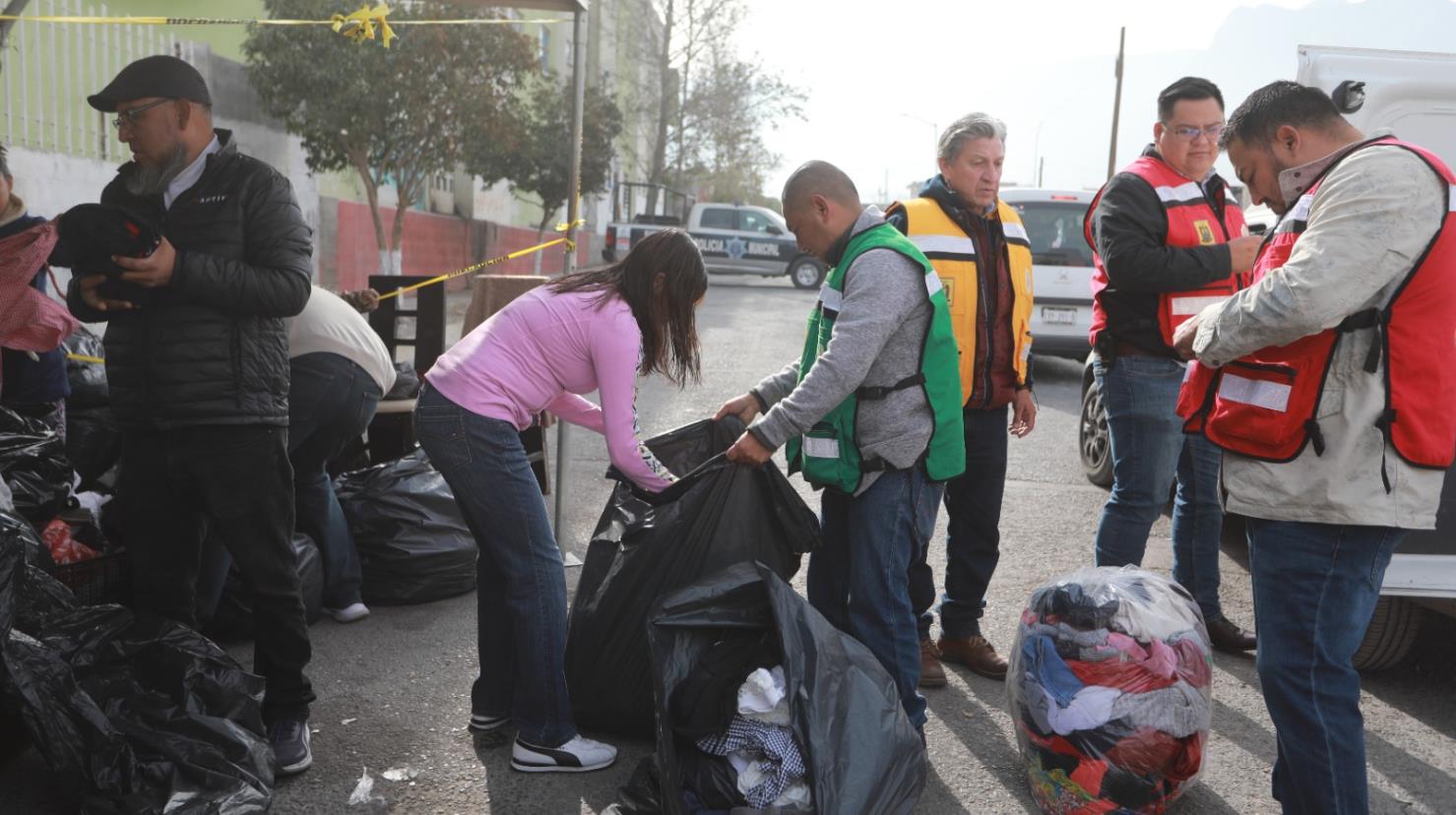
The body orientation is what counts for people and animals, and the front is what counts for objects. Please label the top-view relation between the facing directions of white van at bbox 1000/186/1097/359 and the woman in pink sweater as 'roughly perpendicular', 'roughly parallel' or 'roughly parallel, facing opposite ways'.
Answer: roughly perpendicular

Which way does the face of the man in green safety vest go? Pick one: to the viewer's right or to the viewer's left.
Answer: to the viewer's left

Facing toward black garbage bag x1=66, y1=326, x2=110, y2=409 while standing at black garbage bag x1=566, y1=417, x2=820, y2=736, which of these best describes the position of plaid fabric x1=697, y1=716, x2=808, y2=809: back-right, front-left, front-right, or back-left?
back-left

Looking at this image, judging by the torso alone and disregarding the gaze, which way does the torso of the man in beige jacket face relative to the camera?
to the viewer's left

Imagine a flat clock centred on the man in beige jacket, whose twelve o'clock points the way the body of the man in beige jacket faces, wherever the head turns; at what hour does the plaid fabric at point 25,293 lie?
The plaid fabric is roughly at 12 o'clock from the man in beige jacket.

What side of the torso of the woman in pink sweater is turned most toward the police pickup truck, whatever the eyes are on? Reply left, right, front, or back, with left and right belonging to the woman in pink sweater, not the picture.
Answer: left

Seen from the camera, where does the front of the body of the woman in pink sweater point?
to the viewer's right

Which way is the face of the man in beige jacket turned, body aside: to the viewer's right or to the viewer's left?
to the viewer's left

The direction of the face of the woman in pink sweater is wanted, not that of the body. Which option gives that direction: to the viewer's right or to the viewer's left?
to the viewer's right

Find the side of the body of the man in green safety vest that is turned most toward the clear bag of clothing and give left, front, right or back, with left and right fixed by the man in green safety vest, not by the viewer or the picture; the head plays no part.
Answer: back

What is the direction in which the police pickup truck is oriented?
to the viewer's right

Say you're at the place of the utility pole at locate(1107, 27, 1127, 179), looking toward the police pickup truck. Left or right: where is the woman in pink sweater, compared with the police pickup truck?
left

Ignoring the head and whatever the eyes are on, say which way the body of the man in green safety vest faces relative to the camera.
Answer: to the viewer's left

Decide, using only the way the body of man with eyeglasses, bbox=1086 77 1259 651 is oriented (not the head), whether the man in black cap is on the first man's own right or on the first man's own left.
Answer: on the first man's own right
